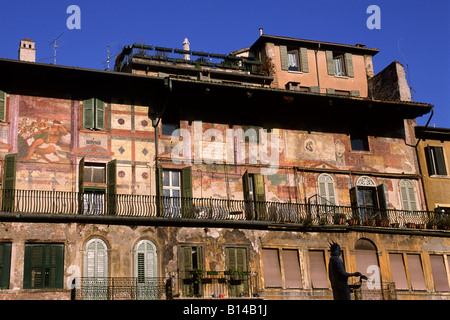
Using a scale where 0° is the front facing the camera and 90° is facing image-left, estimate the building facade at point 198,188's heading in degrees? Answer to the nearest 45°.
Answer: approximately 0°
